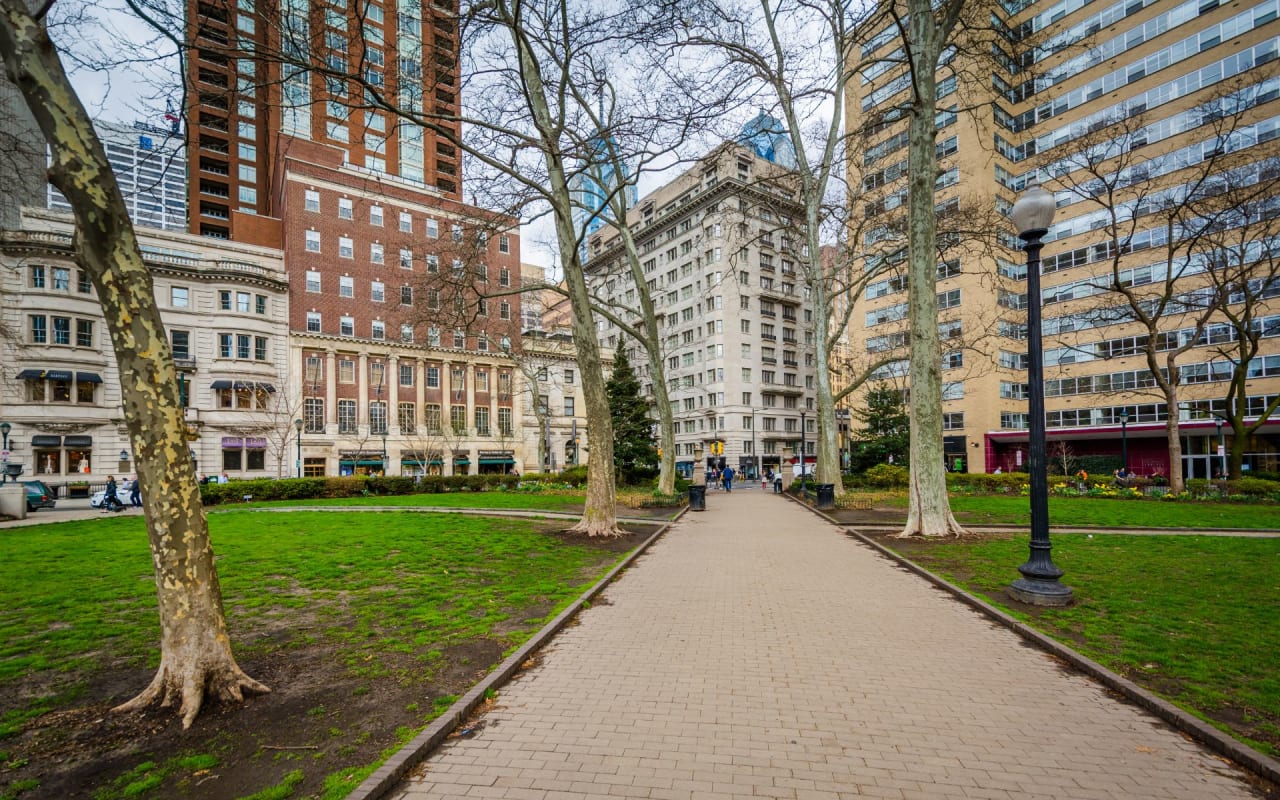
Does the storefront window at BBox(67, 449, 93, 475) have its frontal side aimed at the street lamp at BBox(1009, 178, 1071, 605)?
yes

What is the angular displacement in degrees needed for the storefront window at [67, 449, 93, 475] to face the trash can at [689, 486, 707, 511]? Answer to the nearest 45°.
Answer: approximately 45° to its left

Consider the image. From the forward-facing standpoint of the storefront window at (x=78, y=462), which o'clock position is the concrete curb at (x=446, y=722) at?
The concrete curb is roughly at 12 o'clock from the storefront window.

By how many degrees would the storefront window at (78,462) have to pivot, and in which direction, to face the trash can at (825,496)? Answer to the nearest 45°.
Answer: approximately 45° to its left

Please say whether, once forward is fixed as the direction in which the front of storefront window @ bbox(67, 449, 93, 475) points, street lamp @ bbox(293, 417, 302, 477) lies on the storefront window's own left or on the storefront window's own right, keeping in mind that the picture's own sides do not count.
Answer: on the storefront window's own left

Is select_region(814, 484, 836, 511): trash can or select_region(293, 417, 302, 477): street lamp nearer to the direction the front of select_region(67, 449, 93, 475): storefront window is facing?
the trash can

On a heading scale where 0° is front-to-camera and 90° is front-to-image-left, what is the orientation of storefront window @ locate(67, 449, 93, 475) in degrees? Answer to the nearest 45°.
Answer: approximately 0°
